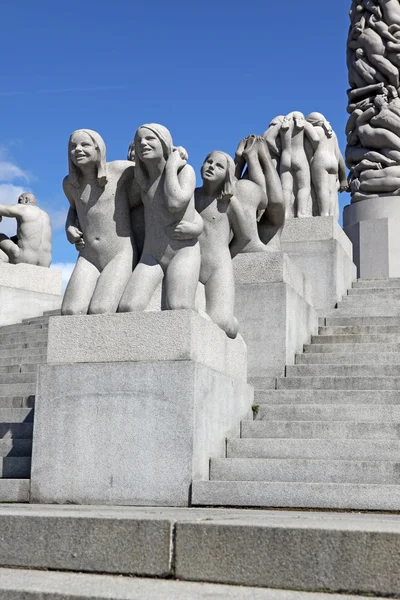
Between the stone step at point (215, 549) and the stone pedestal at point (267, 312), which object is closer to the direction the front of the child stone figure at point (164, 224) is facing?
the stone step

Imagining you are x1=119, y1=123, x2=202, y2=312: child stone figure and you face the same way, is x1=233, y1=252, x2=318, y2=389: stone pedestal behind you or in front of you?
behind

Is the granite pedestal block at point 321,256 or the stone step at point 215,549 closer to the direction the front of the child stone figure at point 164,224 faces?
the stone step

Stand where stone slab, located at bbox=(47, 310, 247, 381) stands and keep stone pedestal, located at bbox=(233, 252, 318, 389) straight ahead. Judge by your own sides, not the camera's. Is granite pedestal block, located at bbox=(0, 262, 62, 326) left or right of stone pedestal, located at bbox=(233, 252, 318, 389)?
left

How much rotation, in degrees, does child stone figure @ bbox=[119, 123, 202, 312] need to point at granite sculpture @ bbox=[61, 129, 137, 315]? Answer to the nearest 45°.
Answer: approximately 90° to its right

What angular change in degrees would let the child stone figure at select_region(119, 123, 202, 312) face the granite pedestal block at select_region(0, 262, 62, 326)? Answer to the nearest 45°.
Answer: approximately 135° to its right

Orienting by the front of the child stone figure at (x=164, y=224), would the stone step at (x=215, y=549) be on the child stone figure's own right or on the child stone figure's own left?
on the child stone figure's own left

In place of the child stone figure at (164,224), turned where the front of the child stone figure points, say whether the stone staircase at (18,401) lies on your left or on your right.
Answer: on your right

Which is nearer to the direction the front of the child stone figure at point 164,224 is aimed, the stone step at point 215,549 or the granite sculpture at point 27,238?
the stone step

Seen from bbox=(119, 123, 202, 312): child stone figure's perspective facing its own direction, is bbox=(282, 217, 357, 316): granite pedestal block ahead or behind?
behind

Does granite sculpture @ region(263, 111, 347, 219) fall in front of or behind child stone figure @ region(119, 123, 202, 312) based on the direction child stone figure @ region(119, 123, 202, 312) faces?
behind

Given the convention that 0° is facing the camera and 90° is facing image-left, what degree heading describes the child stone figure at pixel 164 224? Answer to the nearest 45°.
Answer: approximately 45°
